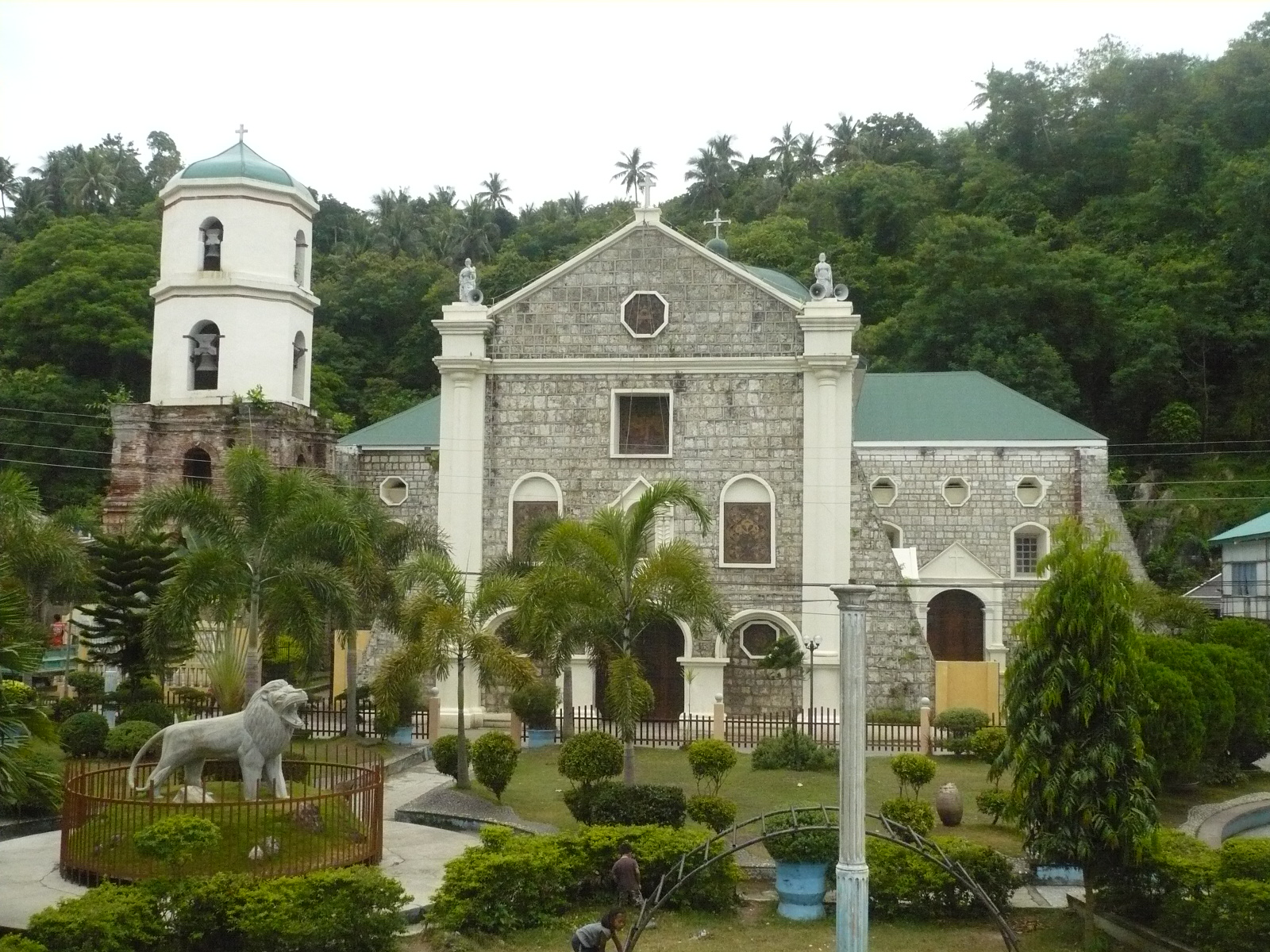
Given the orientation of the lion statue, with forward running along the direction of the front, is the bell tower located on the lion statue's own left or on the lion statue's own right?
on the lion statue's own left

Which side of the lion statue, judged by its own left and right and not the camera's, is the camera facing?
right

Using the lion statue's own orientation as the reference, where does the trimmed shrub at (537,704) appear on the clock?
The trimmed shrub is roughly at 10 o'clock from the lion statue.

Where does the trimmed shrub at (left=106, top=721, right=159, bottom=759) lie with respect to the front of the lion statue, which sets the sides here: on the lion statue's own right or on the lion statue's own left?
on the lion statue's own left

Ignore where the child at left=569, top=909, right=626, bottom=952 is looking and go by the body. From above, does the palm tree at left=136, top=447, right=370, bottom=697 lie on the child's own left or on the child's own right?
on the child's own left
